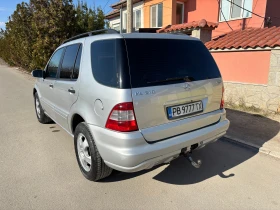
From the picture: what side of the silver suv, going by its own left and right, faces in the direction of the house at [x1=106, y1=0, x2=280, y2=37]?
right

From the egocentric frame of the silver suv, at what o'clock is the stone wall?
The stone wall is roughly at 3 o'clock from the silver suv.

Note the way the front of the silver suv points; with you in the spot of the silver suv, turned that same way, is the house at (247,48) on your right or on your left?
on your right

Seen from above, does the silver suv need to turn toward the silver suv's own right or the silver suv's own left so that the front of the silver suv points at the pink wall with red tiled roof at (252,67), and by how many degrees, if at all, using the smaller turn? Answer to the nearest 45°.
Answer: approximately 90° to the silver suv's own right

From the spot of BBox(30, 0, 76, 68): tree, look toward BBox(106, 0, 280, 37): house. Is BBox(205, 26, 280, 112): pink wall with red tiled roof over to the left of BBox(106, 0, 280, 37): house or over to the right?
right

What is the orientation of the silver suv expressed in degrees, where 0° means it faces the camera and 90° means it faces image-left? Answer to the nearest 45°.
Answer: approximately 135°
